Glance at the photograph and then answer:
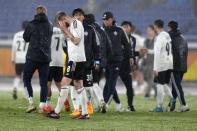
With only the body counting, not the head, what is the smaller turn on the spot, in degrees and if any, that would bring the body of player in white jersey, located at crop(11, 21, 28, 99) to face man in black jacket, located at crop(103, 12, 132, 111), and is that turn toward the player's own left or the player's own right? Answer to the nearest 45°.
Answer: approximately 135° to the player's own right

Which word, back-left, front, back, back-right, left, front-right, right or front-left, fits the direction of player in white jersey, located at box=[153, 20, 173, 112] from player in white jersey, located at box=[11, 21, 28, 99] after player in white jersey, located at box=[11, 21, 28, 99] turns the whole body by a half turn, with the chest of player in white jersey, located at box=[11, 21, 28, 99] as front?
front-left

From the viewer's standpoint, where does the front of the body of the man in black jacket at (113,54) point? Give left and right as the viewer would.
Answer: facing the viewer and to the left of the viewer

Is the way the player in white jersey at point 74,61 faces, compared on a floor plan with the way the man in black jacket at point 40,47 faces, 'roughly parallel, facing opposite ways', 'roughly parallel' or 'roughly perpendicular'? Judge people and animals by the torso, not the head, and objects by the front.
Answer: roughly perpendicular

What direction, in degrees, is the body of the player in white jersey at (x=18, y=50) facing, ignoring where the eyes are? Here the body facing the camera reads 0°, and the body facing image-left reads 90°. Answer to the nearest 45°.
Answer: approximately 180°

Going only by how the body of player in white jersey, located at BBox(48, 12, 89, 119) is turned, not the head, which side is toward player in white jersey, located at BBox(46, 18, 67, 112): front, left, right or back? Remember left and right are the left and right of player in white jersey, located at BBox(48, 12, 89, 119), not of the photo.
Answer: right
